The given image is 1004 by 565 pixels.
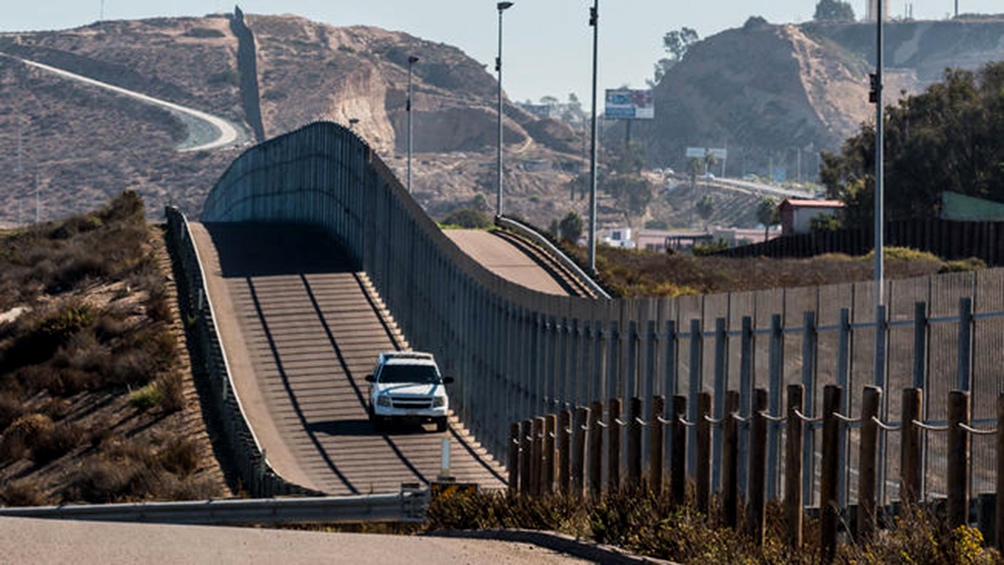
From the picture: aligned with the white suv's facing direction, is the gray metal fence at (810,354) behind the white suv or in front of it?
in front

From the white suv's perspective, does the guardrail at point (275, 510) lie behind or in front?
in front

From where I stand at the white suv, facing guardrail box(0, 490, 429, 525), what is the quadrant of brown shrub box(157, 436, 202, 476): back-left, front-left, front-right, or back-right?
front-right

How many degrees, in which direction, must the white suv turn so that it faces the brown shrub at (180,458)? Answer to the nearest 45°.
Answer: approximately 90° to its right

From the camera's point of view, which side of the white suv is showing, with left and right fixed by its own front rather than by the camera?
front

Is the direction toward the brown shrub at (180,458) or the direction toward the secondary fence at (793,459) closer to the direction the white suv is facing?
the secondary fence

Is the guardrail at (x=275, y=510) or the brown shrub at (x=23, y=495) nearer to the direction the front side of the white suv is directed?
the guardrail
